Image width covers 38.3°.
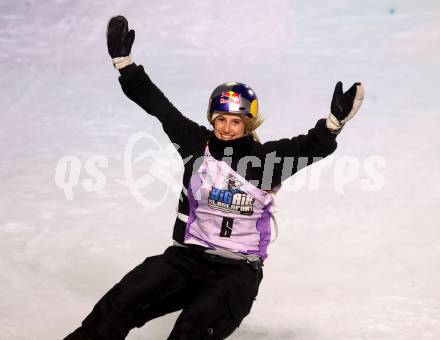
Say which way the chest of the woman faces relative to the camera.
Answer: toward the camera

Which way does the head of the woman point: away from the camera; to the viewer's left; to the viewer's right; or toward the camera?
toward the camera
